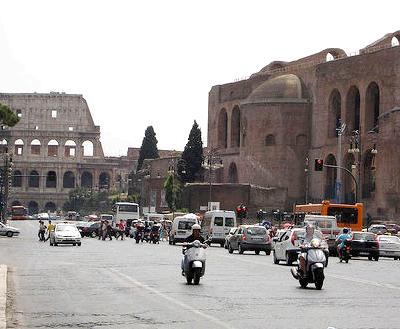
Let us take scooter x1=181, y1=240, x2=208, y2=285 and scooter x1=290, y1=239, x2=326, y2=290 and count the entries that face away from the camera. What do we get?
0

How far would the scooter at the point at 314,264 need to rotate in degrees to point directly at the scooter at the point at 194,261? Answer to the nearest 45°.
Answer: approximately 135° to its right

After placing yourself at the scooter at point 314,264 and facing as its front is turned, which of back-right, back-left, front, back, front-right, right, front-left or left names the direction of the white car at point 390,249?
back-left

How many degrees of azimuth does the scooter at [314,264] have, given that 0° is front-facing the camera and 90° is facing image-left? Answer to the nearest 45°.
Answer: approximately 315°

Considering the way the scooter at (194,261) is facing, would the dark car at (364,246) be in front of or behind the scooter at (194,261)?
behind
